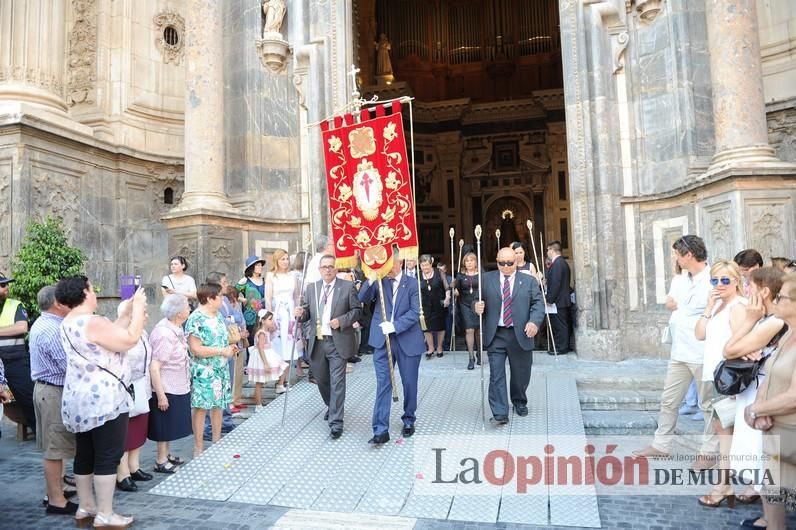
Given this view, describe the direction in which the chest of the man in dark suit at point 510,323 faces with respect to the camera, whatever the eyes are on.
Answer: toward the camera

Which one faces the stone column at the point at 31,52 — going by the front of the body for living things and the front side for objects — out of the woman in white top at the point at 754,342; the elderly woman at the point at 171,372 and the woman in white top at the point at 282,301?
the woman in white top at the point at 754,342

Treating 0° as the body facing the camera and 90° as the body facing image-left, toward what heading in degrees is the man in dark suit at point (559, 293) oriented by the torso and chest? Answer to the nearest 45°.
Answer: approximately 90°

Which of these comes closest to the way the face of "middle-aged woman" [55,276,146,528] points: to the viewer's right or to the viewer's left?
to the viewer's right

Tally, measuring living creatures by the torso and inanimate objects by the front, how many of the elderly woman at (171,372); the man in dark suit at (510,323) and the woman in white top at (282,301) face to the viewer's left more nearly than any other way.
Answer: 0

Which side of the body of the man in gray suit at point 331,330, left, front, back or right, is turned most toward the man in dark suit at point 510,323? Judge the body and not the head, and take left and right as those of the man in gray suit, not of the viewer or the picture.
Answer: left

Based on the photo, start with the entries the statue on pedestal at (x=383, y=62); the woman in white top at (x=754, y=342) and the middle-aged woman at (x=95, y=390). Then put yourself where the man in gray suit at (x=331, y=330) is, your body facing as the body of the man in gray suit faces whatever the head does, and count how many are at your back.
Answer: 1

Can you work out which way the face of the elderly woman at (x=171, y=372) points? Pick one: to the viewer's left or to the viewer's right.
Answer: to the viewer's right

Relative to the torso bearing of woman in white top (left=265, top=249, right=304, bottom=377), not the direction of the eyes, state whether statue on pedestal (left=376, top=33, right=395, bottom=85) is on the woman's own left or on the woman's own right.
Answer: on the woman's own left

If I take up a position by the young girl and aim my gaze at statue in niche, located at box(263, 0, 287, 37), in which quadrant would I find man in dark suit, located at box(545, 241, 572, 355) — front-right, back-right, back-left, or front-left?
front-right

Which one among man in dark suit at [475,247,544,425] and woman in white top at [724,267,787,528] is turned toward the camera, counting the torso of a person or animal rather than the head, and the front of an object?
the man in dark suit

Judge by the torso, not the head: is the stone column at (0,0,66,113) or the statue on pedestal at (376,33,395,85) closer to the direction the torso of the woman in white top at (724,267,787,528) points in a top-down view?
the stone column

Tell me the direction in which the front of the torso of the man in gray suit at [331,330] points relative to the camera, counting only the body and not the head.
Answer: toward the camera

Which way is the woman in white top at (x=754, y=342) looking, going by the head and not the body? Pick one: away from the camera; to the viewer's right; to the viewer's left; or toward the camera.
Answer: to the viewer's left

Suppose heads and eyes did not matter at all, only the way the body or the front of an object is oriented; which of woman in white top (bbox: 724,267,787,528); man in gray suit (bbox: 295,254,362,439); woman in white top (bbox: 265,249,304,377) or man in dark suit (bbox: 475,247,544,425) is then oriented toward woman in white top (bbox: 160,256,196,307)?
woman in white top (bbox: 724,267,787,528)

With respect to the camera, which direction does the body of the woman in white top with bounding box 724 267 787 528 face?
to the viewer's left

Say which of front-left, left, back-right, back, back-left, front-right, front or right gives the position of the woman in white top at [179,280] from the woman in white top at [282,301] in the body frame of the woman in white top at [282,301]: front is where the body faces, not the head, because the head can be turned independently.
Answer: back-right
